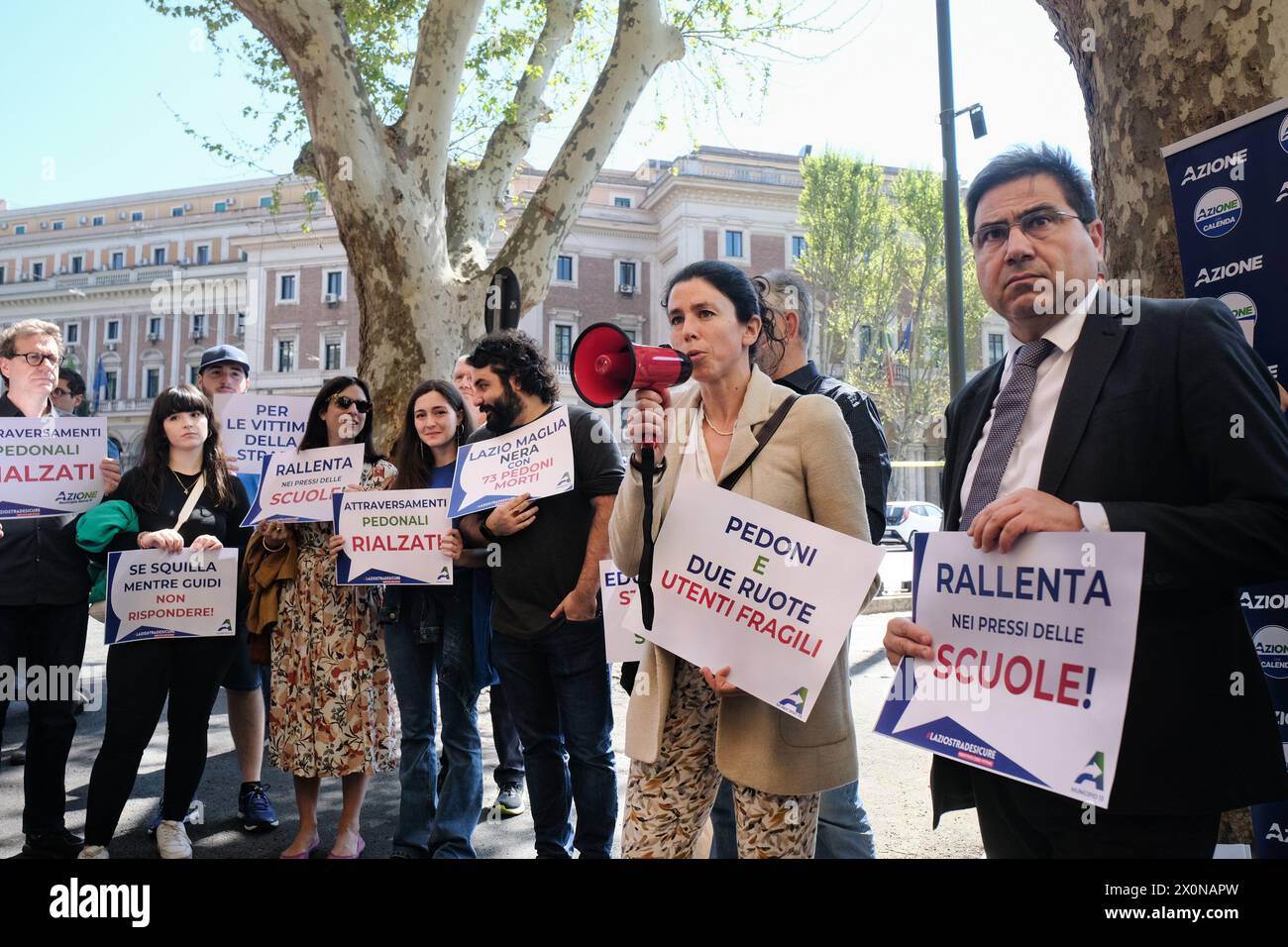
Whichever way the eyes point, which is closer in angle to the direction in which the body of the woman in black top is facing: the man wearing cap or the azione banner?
the azione banner

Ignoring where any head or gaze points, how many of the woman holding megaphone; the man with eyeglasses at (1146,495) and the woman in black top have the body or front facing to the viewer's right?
0

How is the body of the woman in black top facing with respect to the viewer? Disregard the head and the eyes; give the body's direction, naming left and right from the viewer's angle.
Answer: facing the viewer

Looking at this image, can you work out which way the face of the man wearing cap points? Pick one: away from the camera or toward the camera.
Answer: toward the camera

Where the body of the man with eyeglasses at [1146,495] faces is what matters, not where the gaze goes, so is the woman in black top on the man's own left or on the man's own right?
on the man's own right

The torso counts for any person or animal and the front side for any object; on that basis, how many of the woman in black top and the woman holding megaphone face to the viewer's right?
0

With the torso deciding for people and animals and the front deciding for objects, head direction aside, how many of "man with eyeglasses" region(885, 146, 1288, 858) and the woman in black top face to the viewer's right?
0

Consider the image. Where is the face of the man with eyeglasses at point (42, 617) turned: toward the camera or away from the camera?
toward the camera

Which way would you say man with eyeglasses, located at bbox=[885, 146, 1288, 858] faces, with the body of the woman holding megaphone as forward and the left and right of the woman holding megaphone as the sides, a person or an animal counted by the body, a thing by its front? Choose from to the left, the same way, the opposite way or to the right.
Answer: the same way

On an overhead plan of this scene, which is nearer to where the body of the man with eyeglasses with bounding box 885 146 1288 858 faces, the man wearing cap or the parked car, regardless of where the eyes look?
the man wearing cap

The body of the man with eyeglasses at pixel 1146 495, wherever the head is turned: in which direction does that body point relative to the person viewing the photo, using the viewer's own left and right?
facing the viewer and to the left of the viewer
